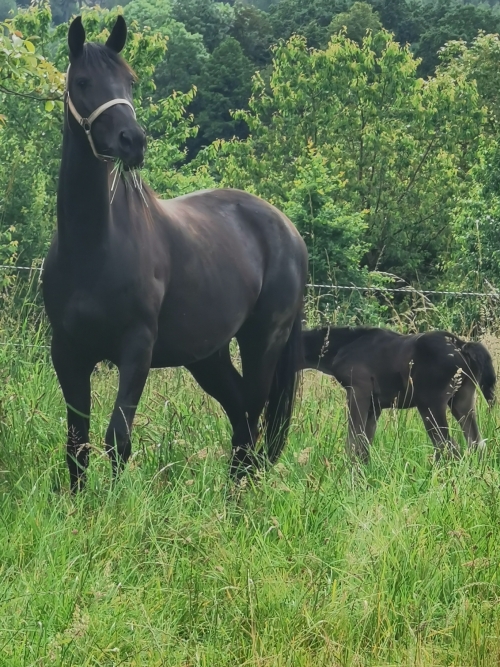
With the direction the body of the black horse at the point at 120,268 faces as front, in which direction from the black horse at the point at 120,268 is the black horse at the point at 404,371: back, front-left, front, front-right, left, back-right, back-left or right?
back

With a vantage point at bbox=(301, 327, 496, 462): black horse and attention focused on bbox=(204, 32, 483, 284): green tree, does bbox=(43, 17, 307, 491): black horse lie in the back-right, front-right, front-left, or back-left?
back-left

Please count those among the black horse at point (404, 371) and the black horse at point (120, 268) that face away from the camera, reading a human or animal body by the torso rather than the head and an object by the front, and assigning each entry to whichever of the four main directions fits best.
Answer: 0

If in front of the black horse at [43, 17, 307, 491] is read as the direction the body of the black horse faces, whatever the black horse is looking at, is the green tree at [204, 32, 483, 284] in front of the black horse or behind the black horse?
behind

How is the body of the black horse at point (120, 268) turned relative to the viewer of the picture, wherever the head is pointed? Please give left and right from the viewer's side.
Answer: facing the viewer and to the left of the viewer
